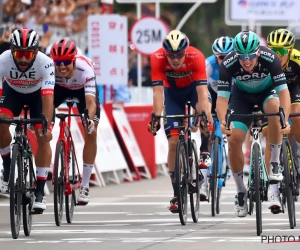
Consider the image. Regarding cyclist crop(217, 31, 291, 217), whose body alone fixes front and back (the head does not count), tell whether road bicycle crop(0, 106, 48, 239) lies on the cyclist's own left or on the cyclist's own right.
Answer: on the cyclist's own right

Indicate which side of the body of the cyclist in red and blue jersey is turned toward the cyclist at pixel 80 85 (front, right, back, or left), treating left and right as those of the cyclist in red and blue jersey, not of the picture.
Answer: right

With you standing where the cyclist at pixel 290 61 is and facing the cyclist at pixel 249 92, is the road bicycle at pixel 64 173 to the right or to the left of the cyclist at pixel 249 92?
right

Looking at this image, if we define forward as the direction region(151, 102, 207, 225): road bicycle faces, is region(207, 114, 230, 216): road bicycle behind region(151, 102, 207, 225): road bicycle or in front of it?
behind

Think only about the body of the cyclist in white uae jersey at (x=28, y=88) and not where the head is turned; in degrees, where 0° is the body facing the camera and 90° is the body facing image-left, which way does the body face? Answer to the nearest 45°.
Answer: approximately 0°
